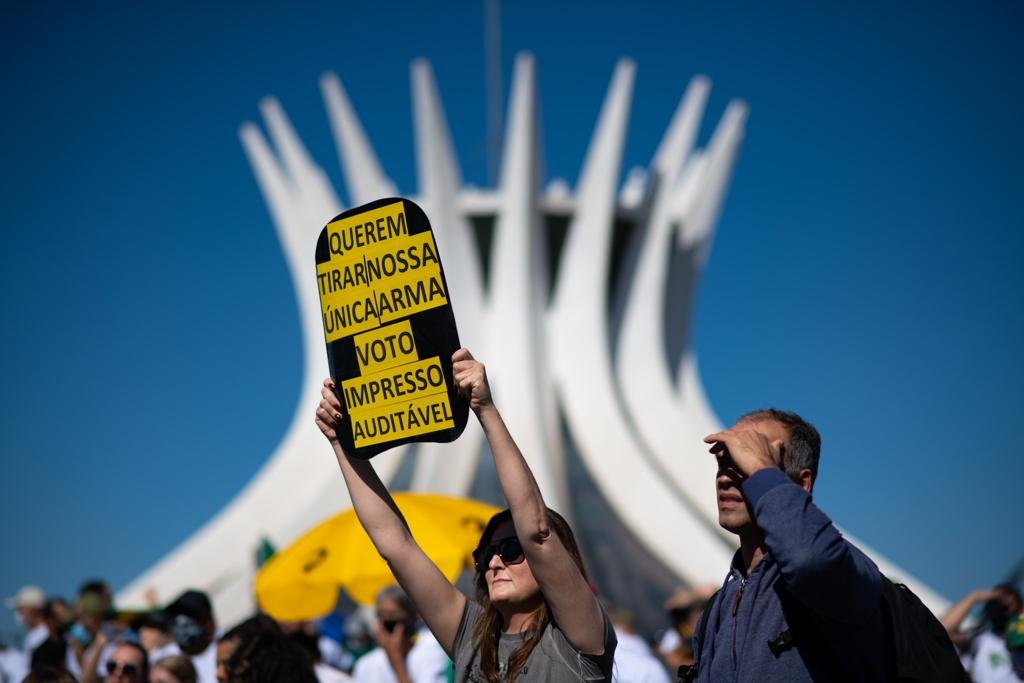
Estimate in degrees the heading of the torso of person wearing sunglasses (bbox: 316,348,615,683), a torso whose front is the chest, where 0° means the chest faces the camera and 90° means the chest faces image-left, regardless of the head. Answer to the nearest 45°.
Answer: approximately 45°

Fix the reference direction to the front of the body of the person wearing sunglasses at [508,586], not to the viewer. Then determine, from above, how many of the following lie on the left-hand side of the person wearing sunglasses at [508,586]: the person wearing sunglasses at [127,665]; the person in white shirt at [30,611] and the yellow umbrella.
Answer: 0

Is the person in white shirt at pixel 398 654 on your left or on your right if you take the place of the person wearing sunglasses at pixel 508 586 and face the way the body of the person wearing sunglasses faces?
on your right

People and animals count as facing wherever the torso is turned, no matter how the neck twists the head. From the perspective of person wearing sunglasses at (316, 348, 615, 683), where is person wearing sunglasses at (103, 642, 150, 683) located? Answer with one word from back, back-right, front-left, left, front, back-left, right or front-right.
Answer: right

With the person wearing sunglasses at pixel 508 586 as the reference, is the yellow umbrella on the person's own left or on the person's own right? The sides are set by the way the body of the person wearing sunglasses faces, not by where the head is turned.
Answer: on the person's own right

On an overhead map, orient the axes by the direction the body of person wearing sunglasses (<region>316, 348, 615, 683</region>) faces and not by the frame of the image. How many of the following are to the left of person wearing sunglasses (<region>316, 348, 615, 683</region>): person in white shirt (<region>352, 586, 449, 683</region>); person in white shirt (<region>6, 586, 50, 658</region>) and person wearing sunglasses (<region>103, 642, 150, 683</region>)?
0

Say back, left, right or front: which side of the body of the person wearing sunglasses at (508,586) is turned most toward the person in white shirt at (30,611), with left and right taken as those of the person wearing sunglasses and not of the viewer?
right

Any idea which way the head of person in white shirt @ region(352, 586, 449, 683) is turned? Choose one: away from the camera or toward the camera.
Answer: toward the camera

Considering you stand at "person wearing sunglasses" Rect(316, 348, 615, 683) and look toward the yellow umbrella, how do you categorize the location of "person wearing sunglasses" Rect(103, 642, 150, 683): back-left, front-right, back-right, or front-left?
front-left

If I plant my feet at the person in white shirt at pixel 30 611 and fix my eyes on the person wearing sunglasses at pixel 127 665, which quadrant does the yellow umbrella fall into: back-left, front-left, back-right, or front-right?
front-left
